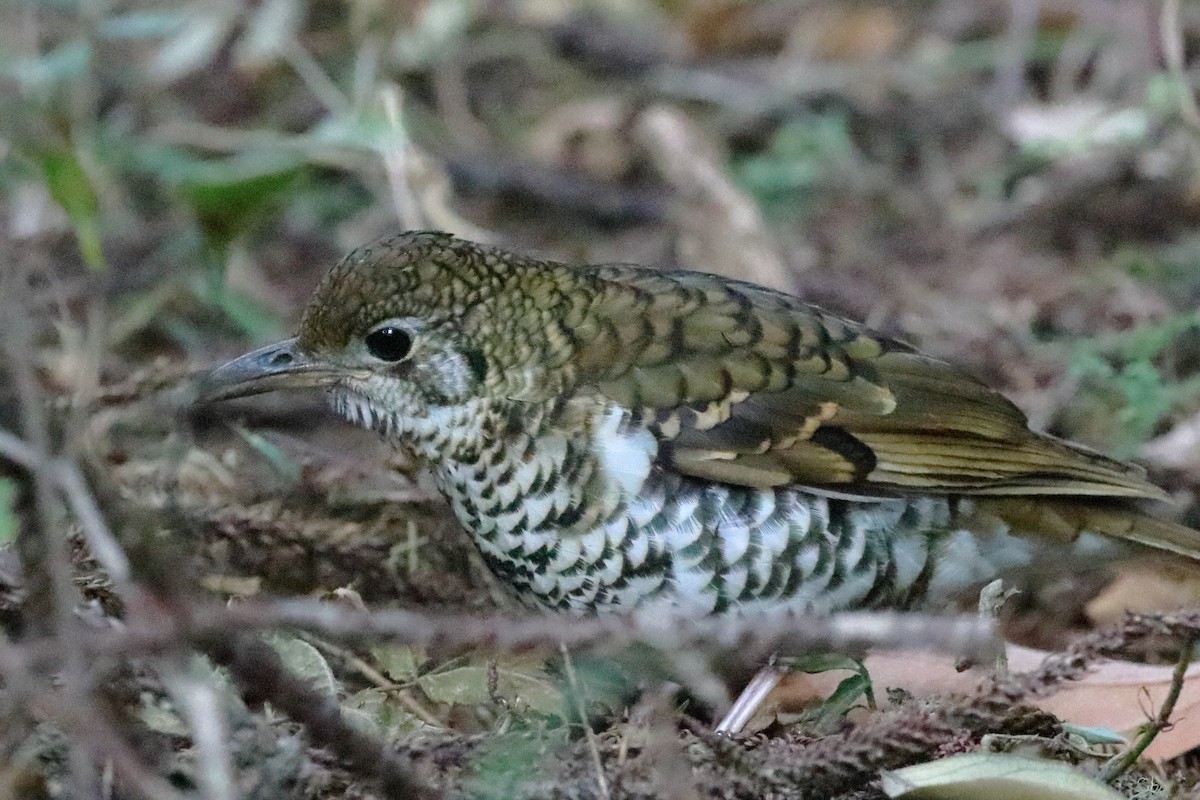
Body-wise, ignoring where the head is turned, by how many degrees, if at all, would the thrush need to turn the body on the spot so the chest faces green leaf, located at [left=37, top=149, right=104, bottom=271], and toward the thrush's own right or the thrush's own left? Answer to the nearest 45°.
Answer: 0° — it already faces it

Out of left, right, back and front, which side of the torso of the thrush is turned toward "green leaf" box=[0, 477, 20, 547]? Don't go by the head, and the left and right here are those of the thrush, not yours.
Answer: front

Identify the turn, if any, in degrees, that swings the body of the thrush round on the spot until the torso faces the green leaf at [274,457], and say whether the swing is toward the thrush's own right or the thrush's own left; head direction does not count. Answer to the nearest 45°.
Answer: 0° — it already faces it

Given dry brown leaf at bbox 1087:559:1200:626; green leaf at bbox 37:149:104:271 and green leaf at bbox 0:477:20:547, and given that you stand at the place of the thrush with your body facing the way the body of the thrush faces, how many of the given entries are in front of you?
2

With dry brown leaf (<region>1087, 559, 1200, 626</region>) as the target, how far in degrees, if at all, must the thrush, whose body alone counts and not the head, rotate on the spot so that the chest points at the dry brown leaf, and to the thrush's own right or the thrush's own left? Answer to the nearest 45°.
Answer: approximately 135° to the thrush's own right

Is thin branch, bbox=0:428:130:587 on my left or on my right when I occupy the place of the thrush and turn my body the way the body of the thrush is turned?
on my left

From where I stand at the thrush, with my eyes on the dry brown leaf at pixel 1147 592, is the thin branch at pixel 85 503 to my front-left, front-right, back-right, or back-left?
back-right

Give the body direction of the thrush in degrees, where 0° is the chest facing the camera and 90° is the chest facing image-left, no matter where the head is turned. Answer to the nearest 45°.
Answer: approximately 90°
